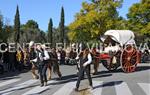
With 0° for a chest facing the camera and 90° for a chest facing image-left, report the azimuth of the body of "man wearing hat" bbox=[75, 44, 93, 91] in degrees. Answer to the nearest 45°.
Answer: approximately 45°

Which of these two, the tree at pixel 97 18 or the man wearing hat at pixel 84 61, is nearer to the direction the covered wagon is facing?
the man wearing hat

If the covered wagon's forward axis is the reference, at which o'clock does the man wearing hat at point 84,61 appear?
The man wearing hat is roughly at 11 o'clock from the covered wagon.

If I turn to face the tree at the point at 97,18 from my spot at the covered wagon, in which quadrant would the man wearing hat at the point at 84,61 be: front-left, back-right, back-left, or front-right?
back-left

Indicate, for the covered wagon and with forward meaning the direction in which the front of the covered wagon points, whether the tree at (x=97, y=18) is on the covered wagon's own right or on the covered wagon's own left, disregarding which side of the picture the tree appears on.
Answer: on the covered wagon's own right

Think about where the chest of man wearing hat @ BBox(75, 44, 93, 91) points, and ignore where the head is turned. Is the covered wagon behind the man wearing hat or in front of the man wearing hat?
behind

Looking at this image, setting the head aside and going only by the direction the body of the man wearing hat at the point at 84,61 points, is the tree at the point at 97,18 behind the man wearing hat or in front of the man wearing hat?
behind

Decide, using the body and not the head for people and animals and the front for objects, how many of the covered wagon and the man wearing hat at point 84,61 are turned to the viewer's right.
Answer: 0
